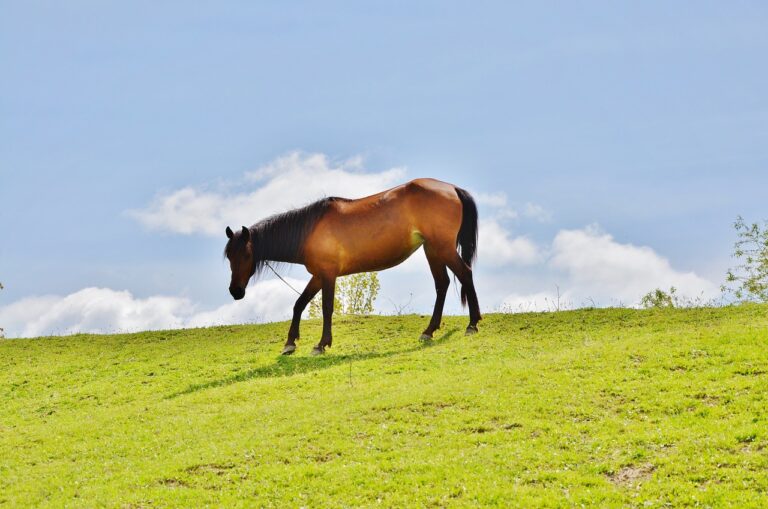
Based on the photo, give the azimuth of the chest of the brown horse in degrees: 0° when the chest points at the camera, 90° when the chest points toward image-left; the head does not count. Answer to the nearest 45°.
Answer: approximately 90°
